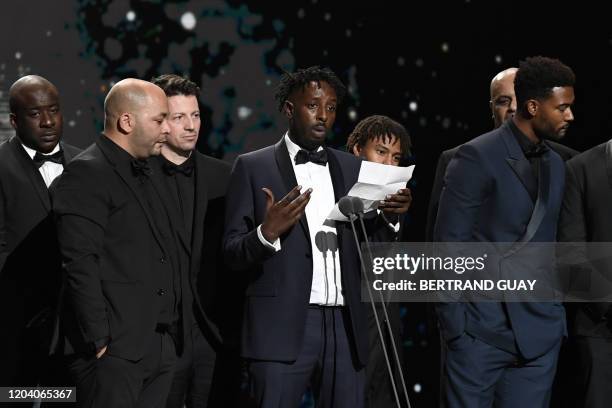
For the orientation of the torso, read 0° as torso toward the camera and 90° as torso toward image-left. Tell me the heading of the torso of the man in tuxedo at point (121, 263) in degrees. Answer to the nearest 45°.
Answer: approximately 315°

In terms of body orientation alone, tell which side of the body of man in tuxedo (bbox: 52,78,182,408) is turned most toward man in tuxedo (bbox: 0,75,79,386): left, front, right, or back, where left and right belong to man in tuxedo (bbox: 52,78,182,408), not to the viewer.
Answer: back

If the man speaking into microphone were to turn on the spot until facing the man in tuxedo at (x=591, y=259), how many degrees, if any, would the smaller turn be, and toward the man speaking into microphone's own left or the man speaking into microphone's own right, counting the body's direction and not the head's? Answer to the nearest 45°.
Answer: approximately 45° to the man speaking into microphone's own left

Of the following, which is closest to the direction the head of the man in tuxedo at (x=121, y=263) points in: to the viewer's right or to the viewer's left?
to the viewer's right
